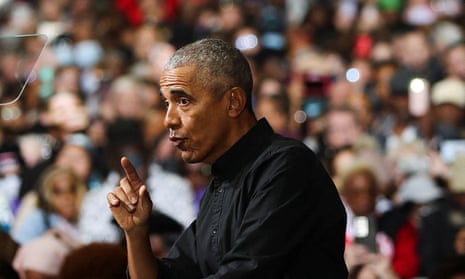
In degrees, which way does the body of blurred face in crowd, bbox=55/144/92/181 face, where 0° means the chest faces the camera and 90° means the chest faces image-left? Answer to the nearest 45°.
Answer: approximately 0°

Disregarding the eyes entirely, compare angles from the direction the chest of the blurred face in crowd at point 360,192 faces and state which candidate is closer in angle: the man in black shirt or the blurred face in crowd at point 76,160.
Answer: the man in black shirt

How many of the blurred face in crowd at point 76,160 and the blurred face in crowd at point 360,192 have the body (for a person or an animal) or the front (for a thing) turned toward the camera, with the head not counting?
2

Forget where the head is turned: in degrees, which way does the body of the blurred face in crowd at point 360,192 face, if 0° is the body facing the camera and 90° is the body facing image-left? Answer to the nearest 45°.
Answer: approximately 0°

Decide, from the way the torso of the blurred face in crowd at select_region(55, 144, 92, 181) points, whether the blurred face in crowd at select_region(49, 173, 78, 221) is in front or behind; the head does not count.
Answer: in front

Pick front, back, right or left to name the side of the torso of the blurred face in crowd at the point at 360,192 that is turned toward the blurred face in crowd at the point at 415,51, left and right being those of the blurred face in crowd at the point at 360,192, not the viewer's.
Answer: back

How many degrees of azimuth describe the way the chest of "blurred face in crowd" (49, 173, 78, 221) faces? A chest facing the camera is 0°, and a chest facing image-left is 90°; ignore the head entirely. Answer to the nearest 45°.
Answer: approximately 315°

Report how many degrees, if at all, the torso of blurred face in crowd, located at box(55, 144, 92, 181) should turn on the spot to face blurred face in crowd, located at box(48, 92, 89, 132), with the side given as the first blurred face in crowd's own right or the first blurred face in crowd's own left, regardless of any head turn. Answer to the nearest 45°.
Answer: approximately 180°

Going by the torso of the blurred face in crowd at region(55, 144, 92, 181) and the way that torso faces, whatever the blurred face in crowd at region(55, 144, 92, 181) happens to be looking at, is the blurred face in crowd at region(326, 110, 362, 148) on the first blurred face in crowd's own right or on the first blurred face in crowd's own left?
on the first blurred face in crowd's own left
